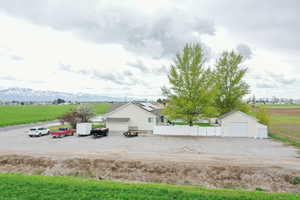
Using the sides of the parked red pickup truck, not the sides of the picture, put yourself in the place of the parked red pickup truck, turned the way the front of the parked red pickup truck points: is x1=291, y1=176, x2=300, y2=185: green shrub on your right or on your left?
on your left

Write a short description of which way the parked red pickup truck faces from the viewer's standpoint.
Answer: facing the viewer and to the left of the viewer

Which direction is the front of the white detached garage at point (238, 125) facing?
toward the camera

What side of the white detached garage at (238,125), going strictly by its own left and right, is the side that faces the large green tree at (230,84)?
back

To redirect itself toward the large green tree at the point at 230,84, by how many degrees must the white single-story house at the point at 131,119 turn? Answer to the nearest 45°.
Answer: approximately 90° to its left

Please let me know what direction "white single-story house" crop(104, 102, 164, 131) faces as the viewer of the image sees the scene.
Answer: facing the viewer

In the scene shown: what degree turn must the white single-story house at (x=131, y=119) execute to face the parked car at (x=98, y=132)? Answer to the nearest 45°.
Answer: approximately 45° to its right

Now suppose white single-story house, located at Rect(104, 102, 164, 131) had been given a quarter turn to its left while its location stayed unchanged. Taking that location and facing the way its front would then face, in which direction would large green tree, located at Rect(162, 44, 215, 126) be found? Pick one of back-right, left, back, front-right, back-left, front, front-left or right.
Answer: front-right

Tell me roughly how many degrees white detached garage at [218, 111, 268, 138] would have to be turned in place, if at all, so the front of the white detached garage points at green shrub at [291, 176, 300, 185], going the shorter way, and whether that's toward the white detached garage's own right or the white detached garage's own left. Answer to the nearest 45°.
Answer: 0° — it already faces it

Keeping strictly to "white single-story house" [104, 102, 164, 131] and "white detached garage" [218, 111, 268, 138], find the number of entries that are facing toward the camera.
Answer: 2
